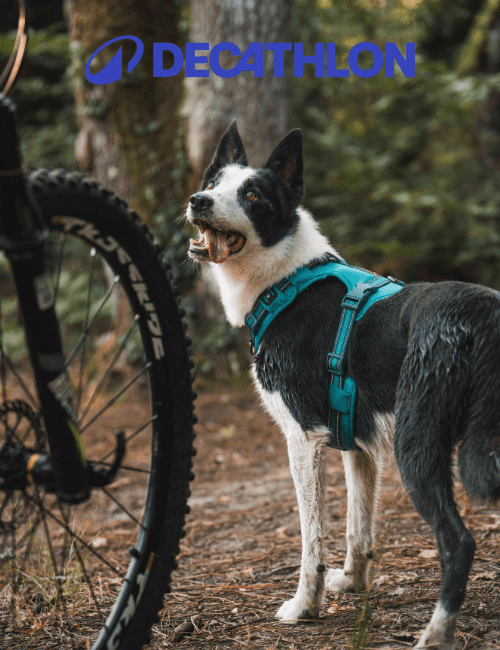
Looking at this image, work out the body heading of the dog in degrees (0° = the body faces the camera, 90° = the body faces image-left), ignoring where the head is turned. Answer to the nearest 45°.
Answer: approximately 135°
